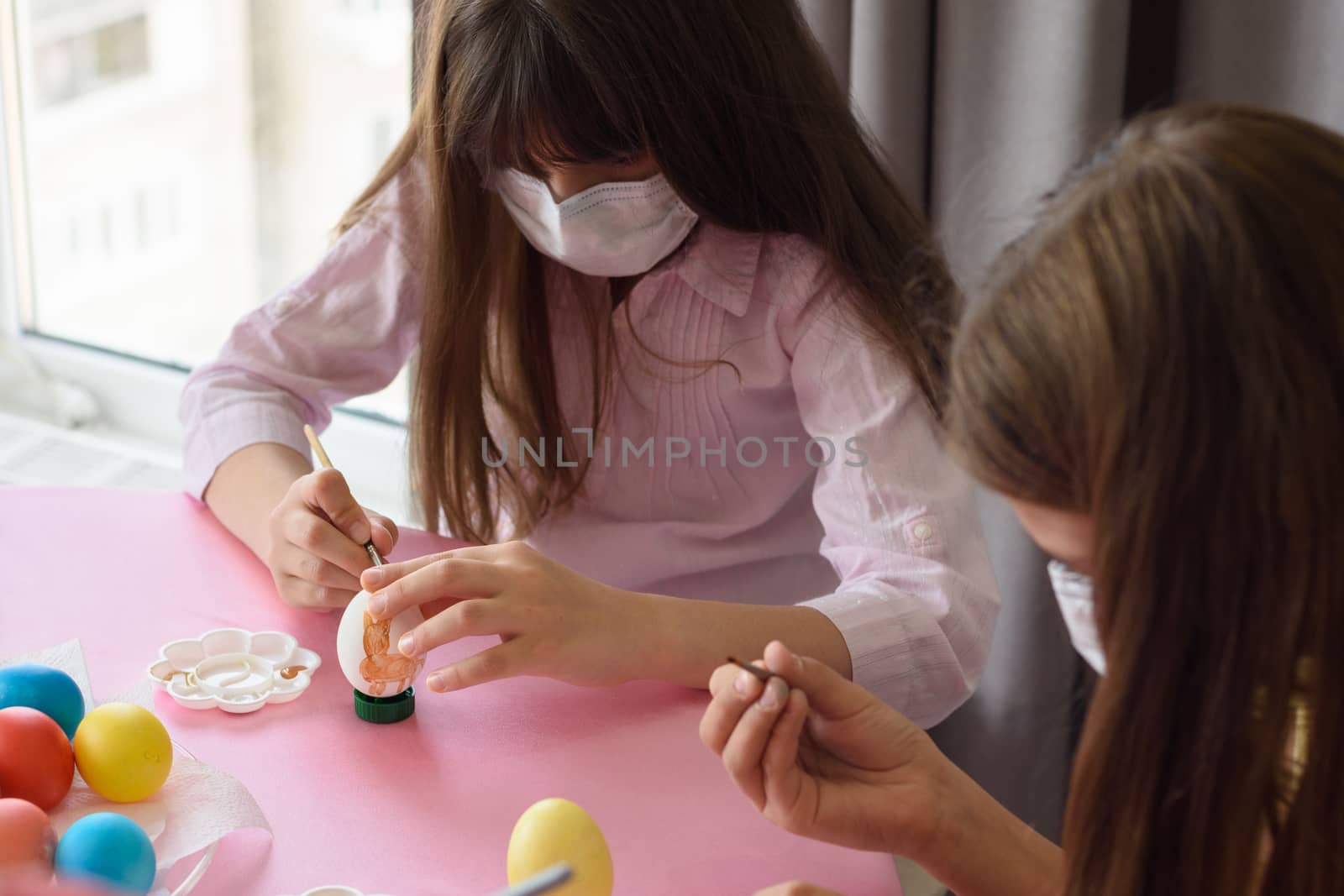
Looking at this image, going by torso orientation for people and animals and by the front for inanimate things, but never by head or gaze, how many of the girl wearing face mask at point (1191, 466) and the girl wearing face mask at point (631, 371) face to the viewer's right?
0

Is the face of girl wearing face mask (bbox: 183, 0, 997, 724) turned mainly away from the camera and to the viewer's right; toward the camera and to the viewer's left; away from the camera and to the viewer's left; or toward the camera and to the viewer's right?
toward the camera and to the viewer's left

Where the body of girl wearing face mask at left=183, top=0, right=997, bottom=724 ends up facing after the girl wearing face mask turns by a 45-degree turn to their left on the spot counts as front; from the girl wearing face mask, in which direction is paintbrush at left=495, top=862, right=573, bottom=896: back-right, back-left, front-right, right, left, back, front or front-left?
front

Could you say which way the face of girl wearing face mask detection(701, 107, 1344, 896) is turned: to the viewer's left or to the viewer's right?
to the viewer's left

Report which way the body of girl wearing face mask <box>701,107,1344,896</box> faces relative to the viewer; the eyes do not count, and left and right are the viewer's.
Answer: facing to the left of the viewer

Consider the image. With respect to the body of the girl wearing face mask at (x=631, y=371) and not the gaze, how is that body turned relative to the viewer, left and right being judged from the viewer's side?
facing the viewer and to the left of the viewer
